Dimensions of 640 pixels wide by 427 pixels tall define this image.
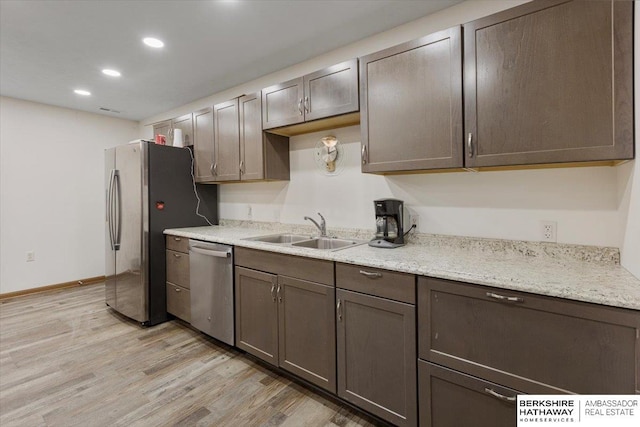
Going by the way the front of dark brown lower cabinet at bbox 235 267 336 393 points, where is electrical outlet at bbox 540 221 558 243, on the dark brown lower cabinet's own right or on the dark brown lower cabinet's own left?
on the dark brown lower cabinet's own left

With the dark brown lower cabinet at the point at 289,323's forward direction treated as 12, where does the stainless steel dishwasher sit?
The stainless steel dishwasher is roughly at 3 o'clock from the dark brown lower cabinet.

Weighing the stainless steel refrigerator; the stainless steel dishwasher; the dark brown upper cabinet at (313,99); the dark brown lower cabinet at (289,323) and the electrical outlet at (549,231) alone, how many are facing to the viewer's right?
0

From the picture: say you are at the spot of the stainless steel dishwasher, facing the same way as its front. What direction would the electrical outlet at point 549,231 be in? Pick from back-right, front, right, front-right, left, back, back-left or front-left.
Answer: left

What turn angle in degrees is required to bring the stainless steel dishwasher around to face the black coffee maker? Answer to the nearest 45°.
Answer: approximately 90° to its left

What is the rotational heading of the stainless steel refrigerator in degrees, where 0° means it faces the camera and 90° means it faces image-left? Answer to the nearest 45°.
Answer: approximately 45°

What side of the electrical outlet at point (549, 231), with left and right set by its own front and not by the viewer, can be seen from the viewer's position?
front

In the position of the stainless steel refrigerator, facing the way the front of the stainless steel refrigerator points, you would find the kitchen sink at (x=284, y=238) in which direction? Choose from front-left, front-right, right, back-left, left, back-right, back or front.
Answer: left

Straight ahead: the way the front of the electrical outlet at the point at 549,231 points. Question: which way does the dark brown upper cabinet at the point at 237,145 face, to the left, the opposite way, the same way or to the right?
the same way

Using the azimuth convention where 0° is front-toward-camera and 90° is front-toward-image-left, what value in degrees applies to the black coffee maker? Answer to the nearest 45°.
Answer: approximately 45°

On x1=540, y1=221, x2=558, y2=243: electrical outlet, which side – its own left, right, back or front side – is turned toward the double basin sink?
right

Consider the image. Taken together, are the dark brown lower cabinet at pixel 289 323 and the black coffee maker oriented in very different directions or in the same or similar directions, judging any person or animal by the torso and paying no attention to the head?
same or similar directions

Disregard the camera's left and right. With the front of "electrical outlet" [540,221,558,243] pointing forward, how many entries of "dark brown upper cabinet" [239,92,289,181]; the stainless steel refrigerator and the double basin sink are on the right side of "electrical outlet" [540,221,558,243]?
3

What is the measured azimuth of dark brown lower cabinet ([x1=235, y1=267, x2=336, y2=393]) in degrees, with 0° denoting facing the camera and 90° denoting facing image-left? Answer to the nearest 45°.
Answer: approximately 45°

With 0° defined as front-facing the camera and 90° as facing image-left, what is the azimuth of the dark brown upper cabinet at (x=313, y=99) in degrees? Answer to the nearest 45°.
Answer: approximately 45°

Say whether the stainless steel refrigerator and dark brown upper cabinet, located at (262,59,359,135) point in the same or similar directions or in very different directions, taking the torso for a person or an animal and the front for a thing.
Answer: same or similar directions

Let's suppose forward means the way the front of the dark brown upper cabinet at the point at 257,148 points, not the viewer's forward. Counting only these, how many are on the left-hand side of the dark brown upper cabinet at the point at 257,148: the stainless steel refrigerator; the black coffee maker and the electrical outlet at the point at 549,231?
2

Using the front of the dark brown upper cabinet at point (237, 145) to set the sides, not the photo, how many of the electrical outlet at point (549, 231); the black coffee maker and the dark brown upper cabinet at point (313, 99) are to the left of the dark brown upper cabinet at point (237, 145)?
3
